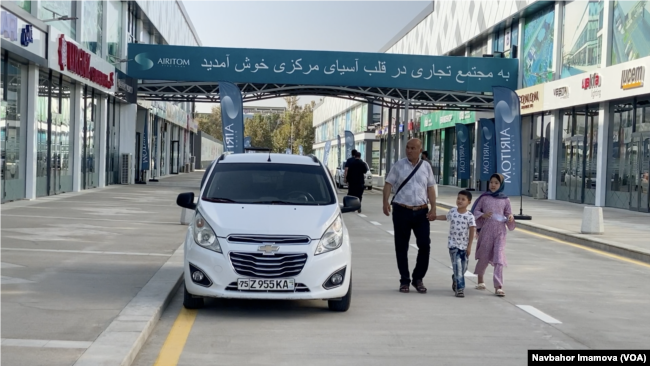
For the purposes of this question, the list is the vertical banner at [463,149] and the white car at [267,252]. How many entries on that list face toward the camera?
2

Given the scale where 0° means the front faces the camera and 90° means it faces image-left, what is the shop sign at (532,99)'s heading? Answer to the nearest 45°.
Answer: approximately 45°

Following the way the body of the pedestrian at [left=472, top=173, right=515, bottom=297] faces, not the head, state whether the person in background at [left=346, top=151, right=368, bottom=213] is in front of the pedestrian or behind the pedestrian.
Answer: behind

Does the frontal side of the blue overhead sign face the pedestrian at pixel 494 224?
yes

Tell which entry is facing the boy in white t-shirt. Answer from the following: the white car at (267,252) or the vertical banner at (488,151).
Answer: the vertical banner

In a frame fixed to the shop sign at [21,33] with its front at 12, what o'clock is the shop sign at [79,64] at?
the shop sign at [79,64] is roughly at 8 o'clock from the shop sign at [21,33].

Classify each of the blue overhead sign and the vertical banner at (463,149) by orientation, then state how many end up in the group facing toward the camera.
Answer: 2

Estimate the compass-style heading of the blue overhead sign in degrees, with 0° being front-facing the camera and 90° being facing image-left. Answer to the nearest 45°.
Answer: approximately 0°

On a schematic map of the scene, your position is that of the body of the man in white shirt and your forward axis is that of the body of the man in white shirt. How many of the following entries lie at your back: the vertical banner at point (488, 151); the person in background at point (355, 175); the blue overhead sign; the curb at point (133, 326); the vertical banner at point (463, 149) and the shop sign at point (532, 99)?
5
